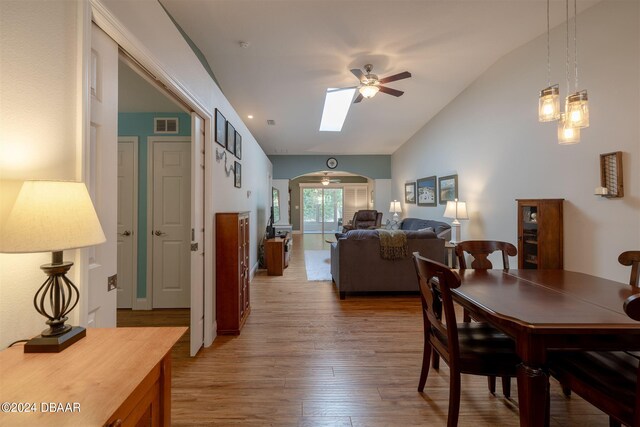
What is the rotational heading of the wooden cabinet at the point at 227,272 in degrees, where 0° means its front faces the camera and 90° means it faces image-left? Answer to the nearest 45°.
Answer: approximately 270°

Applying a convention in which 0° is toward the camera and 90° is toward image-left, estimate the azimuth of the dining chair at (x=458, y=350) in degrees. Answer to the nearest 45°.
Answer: approximately 225°

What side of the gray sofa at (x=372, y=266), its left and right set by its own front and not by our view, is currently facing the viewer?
back

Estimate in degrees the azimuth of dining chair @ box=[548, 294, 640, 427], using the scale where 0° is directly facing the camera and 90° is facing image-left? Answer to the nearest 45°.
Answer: approximately 135°

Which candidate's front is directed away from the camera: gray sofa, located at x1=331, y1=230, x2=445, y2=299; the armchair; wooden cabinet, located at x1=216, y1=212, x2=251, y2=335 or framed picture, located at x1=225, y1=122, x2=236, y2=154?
the gray sofa

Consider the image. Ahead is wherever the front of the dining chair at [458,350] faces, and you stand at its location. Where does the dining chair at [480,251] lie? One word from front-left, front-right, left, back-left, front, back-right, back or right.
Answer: front-left

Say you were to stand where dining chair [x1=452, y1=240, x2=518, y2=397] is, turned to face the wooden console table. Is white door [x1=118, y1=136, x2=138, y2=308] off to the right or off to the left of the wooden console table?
right

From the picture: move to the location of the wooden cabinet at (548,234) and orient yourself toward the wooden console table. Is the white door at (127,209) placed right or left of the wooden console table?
right

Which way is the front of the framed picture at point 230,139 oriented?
to the viewer's right

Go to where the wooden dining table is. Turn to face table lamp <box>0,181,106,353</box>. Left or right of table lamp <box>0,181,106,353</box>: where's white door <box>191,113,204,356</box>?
right

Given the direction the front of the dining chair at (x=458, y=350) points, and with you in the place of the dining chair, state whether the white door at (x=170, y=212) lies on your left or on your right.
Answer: on your left

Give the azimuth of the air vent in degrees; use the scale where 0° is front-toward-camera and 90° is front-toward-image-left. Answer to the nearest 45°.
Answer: approximately 0°

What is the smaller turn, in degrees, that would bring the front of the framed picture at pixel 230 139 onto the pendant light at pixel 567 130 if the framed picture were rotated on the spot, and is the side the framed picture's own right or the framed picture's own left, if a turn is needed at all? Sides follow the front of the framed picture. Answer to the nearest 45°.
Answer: approximately 45° to the framed picture's own right

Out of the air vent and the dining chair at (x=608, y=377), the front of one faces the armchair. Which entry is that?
the dining chair

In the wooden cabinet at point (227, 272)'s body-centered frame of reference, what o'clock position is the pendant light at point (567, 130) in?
The pendant light is roughly at 1 o'clock from the wooden cabinet.
